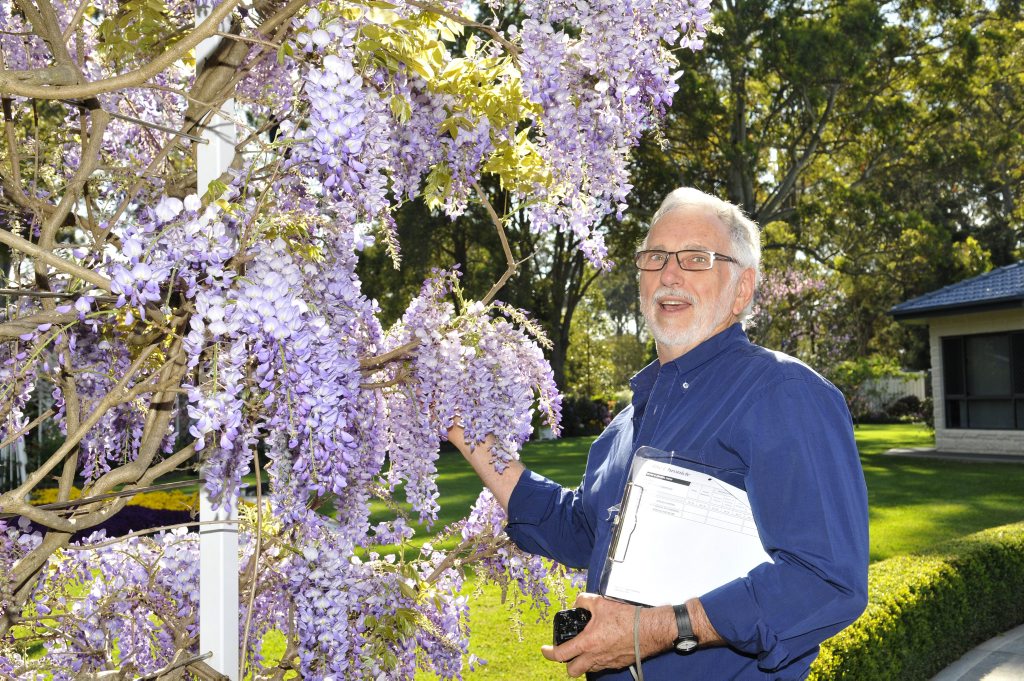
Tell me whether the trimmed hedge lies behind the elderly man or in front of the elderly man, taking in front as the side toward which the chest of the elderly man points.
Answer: behind

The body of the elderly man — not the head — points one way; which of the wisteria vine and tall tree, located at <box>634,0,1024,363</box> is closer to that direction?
the wisteria vine

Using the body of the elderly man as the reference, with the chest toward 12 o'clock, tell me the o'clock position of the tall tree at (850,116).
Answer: The tall tree is roughly at 5 o'clock from the elderly man.

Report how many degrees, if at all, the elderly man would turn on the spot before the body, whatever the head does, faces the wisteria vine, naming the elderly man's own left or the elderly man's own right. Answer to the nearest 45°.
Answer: approximately 45° to the elderly man's own right

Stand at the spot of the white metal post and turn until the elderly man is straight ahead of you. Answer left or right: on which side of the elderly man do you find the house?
left

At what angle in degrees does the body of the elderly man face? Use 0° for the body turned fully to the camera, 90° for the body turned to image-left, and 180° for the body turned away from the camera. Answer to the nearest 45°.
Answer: approximately 45°

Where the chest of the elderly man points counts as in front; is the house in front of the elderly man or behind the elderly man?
behind

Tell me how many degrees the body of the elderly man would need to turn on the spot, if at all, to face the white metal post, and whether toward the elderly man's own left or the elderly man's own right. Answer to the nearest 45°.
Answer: approximately 45° to the elderly man's own right
